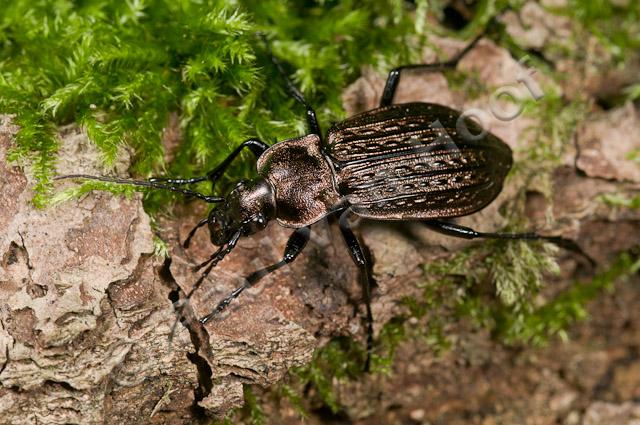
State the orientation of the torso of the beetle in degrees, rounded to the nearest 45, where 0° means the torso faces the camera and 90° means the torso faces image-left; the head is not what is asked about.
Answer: approximately 90°
